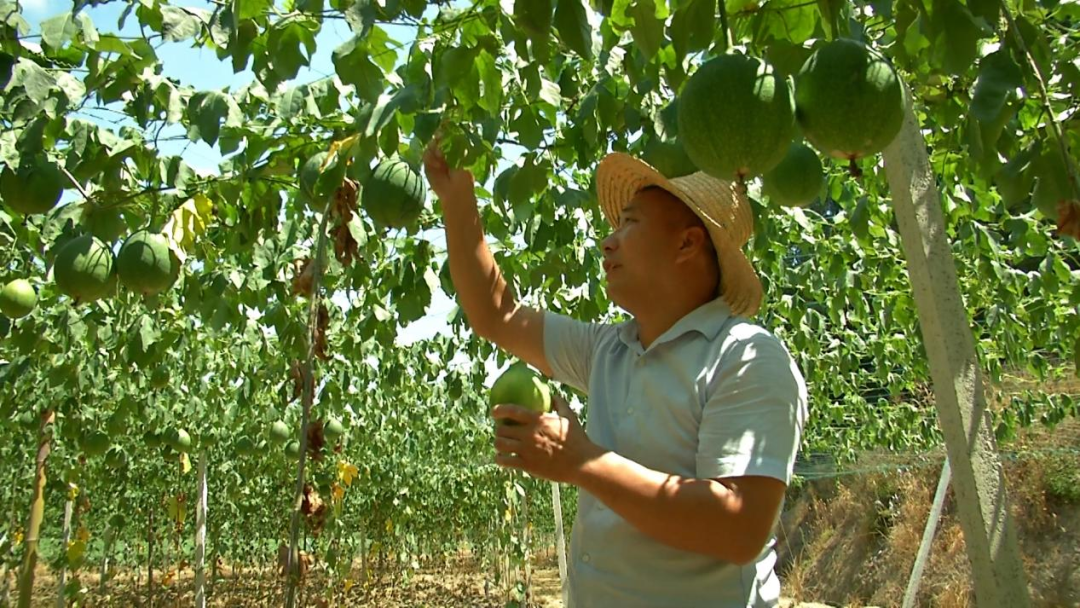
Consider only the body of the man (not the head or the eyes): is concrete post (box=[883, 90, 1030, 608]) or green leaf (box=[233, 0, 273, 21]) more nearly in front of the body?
the green leaf

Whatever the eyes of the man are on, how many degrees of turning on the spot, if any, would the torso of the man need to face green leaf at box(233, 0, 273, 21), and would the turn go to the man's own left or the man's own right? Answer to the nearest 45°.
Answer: approximately 45° to the man's own right

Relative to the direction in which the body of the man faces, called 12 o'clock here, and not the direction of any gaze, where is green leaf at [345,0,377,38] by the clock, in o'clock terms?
The green leaf is roughly at 12 o'clock from the man.

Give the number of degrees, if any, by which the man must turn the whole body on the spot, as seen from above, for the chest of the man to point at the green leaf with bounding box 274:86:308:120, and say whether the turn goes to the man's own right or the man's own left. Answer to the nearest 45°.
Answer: approximately 45° to the man's own right

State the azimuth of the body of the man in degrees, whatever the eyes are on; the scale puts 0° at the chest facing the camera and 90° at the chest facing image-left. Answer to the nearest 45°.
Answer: approximately 45°

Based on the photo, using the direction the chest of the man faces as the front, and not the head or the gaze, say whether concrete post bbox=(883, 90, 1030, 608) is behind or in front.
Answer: behind
